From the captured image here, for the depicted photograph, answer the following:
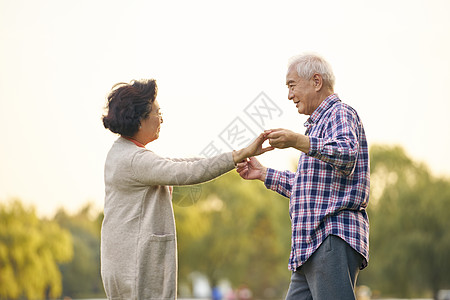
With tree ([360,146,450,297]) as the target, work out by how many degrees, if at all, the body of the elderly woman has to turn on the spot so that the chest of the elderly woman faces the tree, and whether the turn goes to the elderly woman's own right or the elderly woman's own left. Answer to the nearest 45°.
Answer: approximately 45° to the elderly woman's own left

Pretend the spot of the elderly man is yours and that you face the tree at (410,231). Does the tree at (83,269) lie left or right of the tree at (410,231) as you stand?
left

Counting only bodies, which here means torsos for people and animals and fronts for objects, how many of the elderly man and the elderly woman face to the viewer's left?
1

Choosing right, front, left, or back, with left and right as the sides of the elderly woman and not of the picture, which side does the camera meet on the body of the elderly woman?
right

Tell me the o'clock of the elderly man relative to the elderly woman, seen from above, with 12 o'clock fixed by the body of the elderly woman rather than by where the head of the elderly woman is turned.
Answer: The elderly man is roughly at 12 o'clock from the elderly woman.

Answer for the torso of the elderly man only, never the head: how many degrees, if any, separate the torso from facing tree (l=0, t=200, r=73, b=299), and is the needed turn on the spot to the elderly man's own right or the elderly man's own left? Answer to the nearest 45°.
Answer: approximately 45° to the elderly man's own right

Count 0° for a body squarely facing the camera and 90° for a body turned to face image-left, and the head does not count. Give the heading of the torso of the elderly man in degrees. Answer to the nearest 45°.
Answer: approximately 90°

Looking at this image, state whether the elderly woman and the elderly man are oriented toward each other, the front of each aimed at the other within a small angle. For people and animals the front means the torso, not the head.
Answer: yes

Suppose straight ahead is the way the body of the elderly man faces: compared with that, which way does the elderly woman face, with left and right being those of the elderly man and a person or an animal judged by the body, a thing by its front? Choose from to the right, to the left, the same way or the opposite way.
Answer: the opposite way

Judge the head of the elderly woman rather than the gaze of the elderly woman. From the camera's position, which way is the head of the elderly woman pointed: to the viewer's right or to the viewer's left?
to the viewer's right
